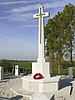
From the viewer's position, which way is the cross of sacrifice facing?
facing the viewer and to the left of the viewer

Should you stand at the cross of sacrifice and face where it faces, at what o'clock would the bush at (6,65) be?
The bush is roughly at 4 o'clock from the cross of sacrifice.
